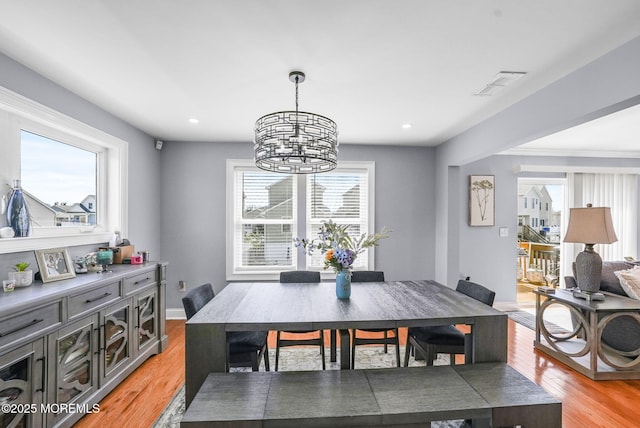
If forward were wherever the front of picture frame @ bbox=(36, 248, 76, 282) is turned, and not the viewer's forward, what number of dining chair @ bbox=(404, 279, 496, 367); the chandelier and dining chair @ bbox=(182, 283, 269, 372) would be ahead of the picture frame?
3

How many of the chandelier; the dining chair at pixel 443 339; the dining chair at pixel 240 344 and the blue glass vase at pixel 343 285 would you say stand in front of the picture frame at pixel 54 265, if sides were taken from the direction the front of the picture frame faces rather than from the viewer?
4

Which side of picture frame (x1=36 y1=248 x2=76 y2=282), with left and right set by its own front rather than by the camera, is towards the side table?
front

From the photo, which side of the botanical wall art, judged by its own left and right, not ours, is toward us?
front

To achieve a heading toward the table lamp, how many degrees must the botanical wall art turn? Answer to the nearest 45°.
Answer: approximately 45° to its left

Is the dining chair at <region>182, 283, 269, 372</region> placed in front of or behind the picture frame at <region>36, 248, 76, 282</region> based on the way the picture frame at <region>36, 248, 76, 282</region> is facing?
in front

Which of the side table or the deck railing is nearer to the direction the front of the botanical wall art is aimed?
the side table

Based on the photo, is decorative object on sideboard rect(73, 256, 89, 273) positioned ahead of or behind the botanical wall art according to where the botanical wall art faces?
ahead

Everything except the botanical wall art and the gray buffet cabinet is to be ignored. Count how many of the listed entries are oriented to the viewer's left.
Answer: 0

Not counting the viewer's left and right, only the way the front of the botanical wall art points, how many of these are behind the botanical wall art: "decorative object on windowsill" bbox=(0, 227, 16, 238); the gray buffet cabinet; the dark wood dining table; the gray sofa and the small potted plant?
0

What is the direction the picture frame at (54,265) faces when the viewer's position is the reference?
facing the viewer and to the right of the viewer

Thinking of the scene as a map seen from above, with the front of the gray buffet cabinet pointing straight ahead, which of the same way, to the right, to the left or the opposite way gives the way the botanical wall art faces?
to the right

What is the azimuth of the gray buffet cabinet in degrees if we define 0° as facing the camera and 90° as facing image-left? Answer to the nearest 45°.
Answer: approximately 315°
